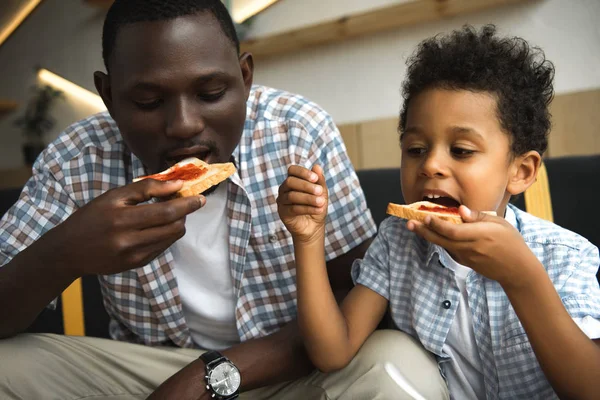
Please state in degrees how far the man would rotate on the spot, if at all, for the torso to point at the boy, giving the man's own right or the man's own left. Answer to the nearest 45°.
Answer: approximately 45° to the man's own left

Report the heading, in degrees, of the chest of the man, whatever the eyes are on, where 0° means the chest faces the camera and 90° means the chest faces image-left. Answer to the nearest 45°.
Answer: approximately 0°

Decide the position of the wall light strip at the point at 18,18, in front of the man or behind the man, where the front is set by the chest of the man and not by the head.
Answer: behind

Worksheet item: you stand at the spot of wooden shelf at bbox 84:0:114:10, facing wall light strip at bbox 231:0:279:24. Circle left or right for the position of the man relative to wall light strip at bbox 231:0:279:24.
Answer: right

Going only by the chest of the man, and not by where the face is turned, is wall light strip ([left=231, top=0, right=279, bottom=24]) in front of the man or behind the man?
behind

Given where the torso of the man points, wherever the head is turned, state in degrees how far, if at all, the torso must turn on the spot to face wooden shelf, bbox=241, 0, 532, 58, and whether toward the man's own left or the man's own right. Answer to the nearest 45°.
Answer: approximately 135° to the man's own left

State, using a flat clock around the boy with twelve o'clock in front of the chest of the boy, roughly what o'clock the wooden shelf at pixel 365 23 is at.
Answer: The wooden shelf is roughly at 4 o'clock from the boy.

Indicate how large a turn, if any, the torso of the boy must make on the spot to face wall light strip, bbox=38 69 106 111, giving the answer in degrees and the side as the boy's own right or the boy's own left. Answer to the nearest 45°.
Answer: approximately 90° to the boy's own right
